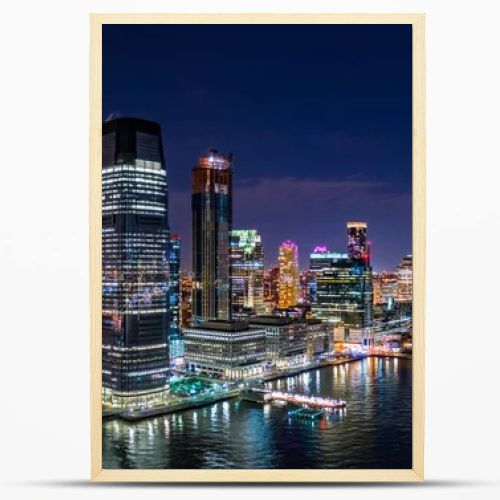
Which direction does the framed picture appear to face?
toward the camera
